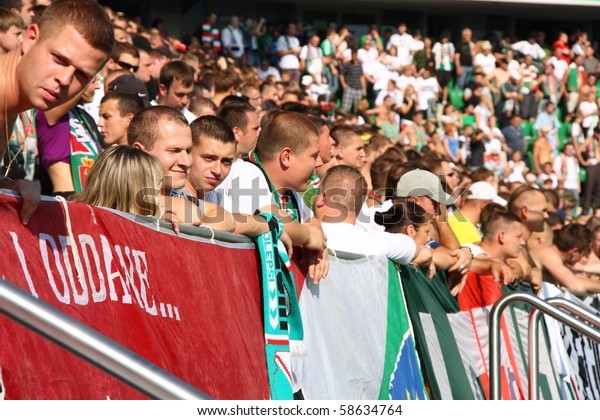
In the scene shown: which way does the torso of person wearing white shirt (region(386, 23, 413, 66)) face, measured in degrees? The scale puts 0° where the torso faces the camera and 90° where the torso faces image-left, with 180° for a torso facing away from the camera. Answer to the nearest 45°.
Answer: approximately 0°

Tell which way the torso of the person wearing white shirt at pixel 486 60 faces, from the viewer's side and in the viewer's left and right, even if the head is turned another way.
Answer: facing the viewer

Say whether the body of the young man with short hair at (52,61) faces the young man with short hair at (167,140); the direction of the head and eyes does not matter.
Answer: no

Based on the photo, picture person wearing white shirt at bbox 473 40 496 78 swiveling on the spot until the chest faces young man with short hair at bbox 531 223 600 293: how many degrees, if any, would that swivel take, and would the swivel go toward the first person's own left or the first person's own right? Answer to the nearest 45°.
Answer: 0° — they already face them

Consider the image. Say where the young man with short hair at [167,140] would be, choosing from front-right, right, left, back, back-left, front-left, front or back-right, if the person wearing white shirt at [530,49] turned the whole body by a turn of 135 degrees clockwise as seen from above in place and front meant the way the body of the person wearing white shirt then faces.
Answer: back-left

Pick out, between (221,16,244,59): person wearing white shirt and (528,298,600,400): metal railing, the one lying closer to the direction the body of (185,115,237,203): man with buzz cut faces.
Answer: the metal railing

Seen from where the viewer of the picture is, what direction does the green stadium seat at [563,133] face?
facing the viewer and to the left of the viewer

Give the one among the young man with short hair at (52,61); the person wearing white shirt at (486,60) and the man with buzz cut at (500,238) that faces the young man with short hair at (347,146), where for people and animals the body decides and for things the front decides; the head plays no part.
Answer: the person wearing white shirt

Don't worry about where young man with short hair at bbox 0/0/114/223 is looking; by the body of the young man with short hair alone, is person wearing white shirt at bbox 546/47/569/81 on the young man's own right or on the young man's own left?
on the young man's own left

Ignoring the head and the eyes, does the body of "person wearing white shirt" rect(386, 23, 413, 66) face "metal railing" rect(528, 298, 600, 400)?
yes

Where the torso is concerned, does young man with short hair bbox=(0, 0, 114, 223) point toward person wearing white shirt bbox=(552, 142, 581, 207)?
no

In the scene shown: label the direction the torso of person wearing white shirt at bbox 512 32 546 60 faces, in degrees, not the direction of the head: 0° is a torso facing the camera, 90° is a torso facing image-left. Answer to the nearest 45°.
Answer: approximately 0°

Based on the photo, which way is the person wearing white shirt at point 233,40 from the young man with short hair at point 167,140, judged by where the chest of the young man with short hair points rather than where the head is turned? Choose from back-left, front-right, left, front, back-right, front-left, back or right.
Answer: back-left
